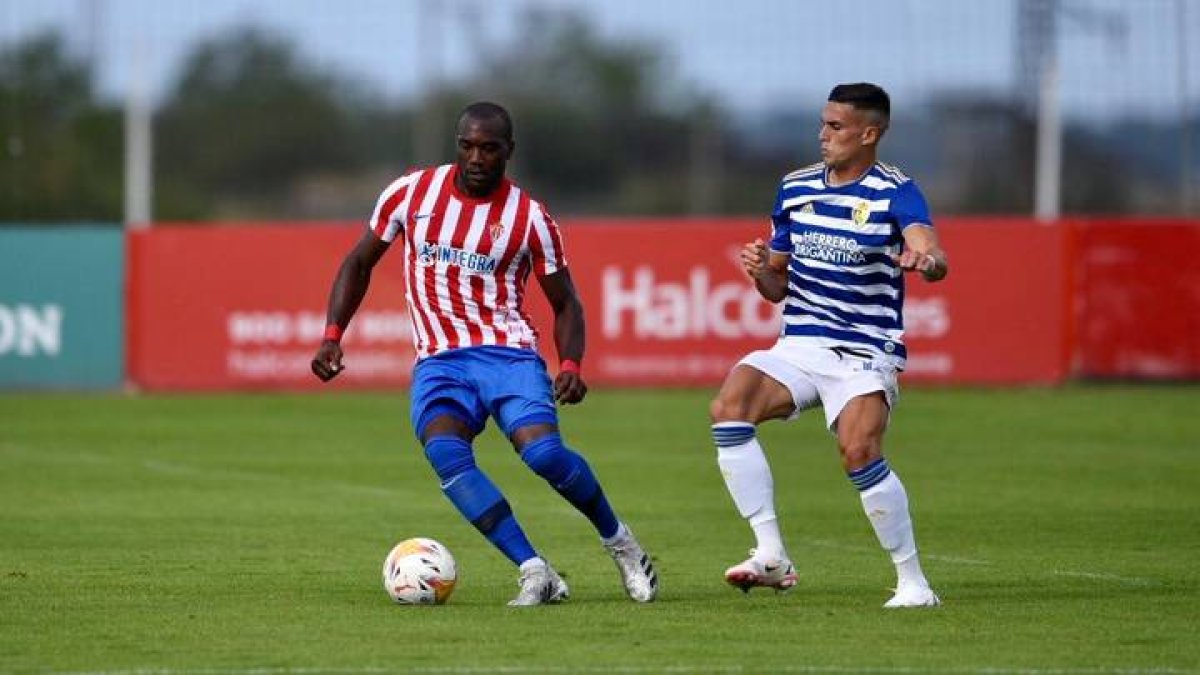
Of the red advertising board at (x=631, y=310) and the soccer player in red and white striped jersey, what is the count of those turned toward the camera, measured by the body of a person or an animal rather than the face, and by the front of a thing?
2

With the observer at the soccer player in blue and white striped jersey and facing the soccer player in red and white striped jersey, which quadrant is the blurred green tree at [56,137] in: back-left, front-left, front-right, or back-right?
front-right

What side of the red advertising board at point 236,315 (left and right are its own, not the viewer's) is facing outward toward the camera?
front

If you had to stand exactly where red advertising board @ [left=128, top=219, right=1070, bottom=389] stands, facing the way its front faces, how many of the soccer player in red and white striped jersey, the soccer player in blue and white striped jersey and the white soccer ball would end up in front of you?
3

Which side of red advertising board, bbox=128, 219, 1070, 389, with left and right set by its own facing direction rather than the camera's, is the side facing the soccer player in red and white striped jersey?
front

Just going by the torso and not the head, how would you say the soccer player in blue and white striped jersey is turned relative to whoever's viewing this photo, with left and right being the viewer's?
facing the viewer and to the left of the viewer

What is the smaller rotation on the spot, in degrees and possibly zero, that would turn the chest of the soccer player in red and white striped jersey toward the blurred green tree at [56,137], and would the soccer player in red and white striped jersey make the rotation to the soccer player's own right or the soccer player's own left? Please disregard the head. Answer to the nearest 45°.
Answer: approximately 180°

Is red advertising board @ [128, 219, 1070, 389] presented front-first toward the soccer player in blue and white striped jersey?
yes

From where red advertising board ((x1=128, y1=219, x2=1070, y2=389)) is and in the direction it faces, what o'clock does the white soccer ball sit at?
The white soccer ball is roughly at 12 o'clock from the red advertising board.

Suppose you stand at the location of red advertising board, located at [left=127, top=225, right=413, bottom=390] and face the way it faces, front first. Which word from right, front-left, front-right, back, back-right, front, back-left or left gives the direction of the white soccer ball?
front

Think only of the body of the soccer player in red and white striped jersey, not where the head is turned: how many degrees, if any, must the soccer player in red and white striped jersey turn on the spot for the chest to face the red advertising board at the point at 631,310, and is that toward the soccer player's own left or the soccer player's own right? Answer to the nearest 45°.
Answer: approximately 180°

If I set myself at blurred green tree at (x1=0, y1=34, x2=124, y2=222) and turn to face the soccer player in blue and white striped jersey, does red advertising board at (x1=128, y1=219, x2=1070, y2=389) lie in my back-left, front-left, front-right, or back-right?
front-left

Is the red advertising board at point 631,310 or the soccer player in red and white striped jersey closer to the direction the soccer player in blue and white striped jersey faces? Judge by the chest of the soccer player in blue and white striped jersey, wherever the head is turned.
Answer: the soccer player in red and white striped jersey

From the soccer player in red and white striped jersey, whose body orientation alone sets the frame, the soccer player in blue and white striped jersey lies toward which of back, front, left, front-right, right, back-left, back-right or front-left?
left

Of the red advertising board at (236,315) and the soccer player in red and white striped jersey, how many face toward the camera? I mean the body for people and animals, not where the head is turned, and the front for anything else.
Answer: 2

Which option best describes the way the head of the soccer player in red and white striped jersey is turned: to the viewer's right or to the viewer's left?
to the viewer's left

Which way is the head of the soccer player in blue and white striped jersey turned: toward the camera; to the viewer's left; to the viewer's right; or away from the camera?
to the viewer's left
